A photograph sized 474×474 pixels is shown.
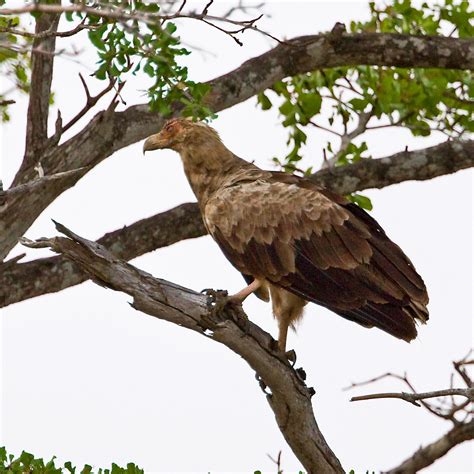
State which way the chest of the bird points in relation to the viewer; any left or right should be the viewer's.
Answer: facing to the left of the viewer

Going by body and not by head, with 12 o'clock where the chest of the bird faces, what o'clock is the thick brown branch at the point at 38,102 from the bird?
The thick brown branch is roughly at 12 o'clock from the bird.
